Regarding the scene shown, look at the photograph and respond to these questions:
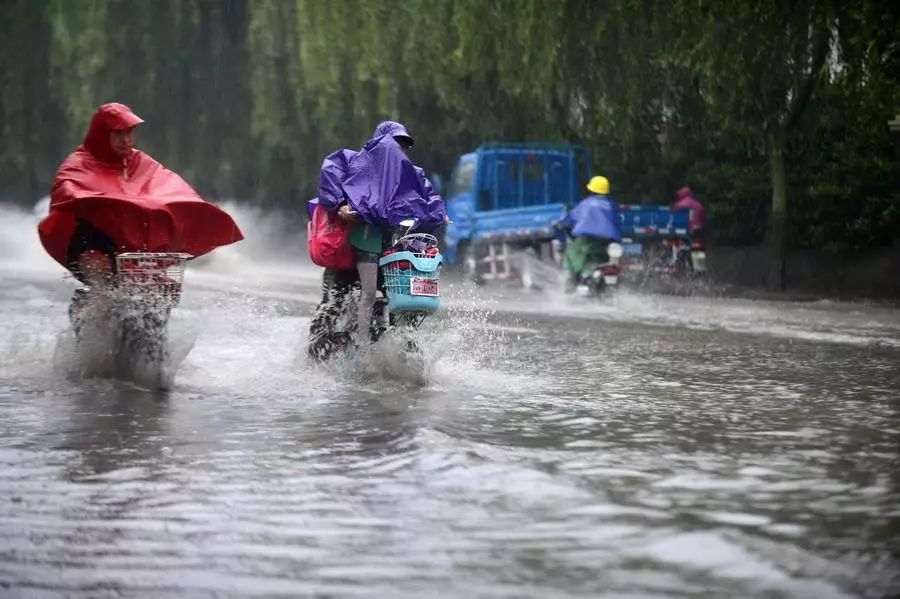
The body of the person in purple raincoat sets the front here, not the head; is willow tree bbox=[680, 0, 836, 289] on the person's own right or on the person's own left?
on the person's own left

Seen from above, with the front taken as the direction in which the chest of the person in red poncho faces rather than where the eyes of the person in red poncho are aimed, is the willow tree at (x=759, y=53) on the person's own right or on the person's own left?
on the person's own left

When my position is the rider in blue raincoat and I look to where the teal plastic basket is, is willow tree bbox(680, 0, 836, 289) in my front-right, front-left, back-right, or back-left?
back-left

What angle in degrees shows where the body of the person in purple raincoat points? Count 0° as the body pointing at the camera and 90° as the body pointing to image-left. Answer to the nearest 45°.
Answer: approximately 315°

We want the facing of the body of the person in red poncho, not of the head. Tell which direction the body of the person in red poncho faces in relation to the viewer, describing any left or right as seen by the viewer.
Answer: facing the viewer and to the right of the viewer

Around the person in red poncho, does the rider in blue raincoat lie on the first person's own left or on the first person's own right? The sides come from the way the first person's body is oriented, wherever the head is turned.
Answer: on the first person's own left

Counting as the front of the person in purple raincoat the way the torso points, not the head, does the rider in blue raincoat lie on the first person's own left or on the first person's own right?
on the first person's own left

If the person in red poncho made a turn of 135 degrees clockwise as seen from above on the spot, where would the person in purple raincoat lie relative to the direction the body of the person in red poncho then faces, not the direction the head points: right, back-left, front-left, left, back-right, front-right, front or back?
back
